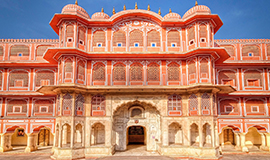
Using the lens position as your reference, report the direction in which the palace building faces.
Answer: facing the viewer
